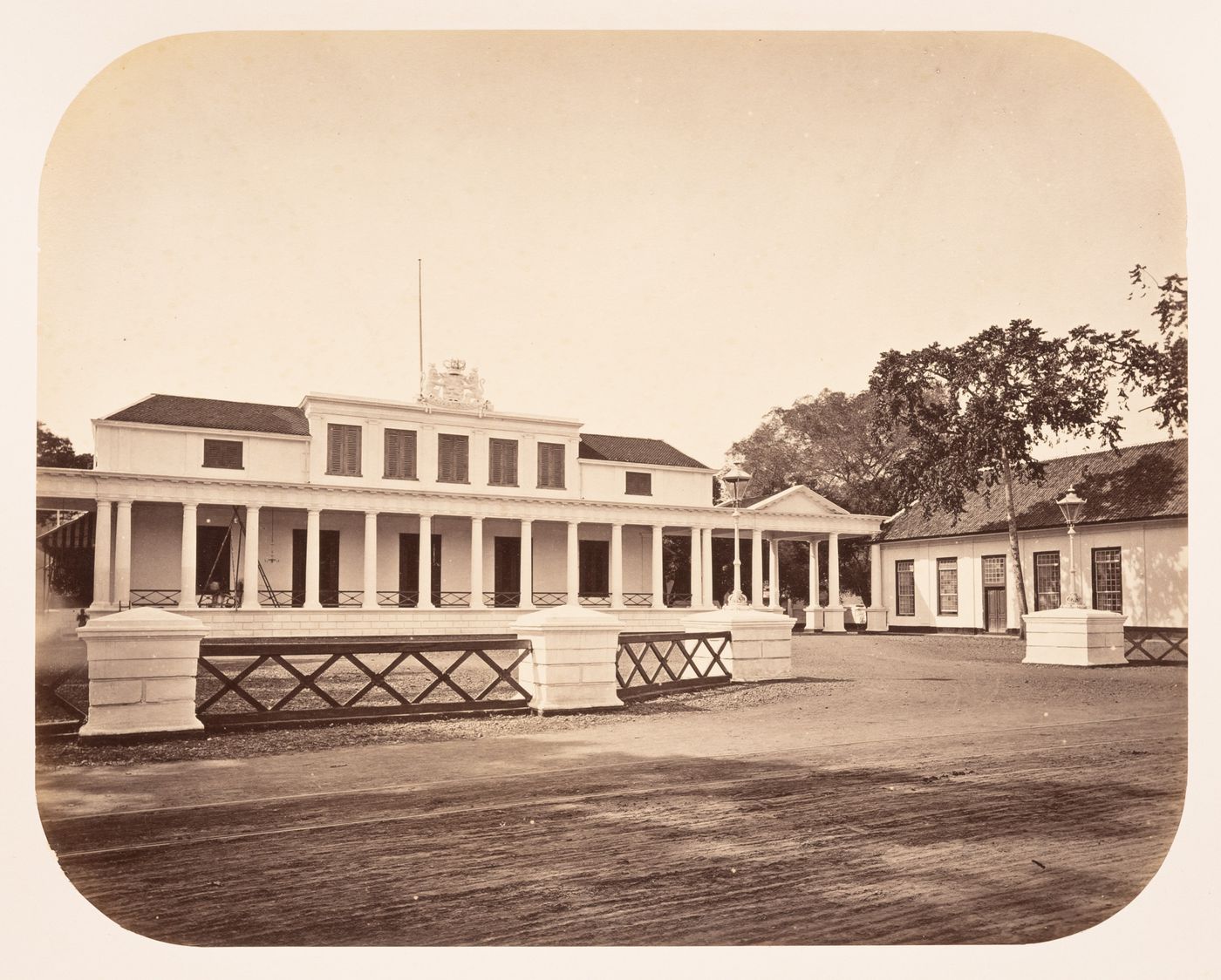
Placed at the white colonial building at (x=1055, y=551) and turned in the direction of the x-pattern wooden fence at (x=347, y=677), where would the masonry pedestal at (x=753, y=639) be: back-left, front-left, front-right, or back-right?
front-right

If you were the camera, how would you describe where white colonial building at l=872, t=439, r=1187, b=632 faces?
facing the viewer and to the left of the viewer

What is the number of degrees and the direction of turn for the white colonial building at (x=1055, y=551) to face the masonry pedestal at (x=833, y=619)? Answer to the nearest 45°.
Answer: approximately 45° to its right

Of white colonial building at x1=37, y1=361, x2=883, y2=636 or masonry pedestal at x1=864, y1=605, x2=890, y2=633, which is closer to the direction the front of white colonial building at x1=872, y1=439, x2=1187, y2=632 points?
the white colonial building

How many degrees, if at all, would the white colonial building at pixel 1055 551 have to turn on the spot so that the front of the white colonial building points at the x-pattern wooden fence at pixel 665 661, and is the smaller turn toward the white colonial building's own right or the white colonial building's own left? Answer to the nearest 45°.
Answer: approximately 45° to the white colonial building's own right
